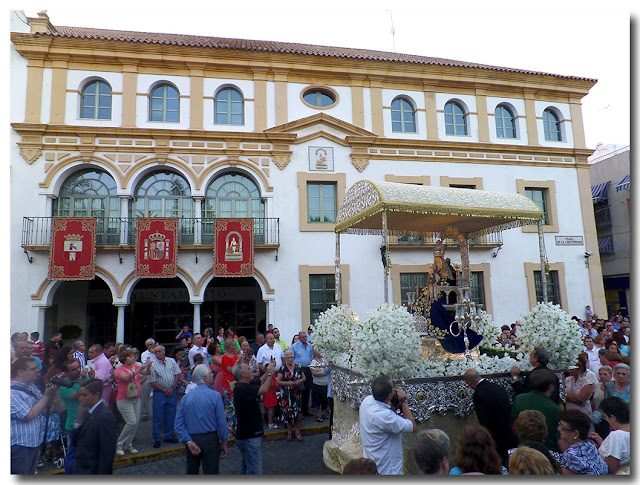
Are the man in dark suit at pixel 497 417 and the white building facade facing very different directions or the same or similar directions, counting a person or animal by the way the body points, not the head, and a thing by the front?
very different directions

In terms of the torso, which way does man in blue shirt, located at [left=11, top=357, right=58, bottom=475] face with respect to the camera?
to the viewer's right

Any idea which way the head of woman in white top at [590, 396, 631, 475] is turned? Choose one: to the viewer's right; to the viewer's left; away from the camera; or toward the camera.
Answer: to the viewer's left

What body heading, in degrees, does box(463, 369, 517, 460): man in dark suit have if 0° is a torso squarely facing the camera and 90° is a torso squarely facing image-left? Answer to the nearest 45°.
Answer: approximately 135°

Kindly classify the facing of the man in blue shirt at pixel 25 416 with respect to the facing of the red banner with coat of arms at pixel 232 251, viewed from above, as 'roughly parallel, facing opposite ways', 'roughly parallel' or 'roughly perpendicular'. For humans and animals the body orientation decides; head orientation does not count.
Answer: roughly perpendicular

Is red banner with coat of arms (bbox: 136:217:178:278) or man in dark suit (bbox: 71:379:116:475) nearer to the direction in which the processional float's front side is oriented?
the man in dark suit

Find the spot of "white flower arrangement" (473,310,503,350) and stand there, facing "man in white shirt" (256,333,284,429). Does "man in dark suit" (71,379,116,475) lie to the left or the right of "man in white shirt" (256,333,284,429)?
left

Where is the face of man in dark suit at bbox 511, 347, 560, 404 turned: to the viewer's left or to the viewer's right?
to the viewer's left

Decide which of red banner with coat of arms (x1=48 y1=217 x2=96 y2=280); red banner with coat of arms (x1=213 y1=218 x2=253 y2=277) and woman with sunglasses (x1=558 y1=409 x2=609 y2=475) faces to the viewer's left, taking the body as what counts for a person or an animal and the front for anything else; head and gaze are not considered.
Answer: the woman with sunglasses

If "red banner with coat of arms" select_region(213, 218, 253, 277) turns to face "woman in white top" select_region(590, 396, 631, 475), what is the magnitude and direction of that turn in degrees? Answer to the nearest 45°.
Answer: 0° — it already faces them

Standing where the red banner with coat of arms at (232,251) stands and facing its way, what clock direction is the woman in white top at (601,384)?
The woman in white top is roughly at 11 o'clock from the red banner with coat of arms.
